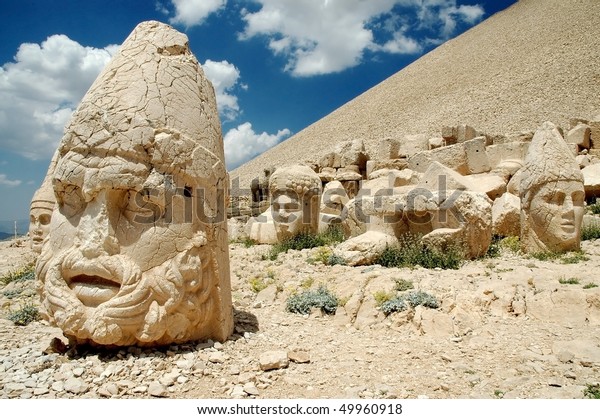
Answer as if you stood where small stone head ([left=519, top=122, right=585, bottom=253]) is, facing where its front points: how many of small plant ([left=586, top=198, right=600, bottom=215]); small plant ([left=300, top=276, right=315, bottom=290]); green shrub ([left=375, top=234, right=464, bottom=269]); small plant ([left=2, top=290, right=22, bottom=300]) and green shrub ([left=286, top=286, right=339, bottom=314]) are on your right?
4

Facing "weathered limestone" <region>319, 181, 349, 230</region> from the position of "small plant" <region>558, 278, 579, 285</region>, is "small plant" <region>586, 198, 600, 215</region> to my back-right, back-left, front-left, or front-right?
front-right

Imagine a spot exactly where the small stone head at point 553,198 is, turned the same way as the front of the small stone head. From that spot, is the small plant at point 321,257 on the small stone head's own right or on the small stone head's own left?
on the small stone head's own right

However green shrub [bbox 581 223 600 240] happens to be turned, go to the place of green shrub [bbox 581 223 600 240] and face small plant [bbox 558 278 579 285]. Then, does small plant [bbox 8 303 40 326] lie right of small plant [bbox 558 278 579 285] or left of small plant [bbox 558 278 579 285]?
right

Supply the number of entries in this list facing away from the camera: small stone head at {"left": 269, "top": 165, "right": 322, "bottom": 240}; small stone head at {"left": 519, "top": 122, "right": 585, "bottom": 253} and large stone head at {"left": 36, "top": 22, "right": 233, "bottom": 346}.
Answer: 0

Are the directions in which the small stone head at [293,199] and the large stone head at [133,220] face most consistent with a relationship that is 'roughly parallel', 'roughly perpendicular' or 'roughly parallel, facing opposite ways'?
roughly parallel

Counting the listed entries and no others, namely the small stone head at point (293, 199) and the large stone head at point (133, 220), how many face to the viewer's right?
0

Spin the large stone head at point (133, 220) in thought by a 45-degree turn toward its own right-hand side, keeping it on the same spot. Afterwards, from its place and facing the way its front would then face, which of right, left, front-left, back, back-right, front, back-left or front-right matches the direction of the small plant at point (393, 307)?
back

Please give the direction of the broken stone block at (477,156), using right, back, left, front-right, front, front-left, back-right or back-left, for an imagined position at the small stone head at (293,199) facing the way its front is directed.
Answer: back

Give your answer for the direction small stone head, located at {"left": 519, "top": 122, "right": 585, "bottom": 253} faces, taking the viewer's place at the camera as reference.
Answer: facing the viewer and to the right of the viewer

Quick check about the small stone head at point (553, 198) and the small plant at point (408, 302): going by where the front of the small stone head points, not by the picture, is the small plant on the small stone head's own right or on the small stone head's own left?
on the small stone head's own right

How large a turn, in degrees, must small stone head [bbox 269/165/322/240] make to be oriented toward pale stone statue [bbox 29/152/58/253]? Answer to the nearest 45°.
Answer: approximately 45° to its right

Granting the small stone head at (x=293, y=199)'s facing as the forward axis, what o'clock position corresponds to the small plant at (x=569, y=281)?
The small plant is roughly at 9 o'clock from the small stone head.

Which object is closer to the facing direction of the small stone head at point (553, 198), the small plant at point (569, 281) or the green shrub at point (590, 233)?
the small plant

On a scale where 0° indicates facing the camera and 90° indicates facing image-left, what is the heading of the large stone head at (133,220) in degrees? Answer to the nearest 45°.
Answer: approximately 45°

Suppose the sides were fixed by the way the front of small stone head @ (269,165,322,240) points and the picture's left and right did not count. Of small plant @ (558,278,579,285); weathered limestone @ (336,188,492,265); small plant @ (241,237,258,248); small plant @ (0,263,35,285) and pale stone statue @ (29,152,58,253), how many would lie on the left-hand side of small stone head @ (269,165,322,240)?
2
